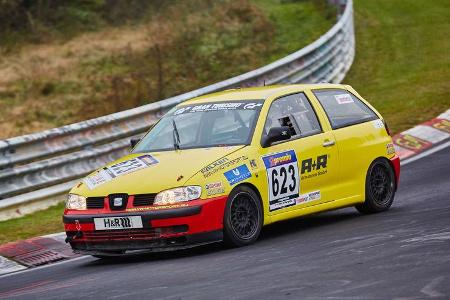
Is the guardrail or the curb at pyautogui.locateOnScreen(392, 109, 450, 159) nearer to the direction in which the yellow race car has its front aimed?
the guardrail

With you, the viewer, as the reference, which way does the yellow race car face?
facing the viewer and to the left of the viewer

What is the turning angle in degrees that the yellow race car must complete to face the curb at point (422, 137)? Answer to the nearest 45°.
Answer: approximately 180°

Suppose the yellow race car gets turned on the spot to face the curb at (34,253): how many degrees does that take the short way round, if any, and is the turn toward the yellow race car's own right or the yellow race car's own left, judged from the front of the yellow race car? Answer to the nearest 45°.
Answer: approximately 45° to the yellow race car's own right

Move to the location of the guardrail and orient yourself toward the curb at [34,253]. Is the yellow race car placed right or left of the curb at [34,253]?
left

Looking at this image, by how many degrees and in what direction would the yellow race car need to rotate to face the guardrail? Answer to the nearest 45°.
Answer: approximately 90° to its right
